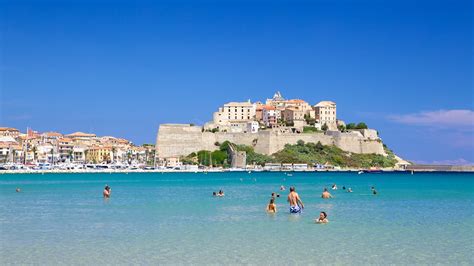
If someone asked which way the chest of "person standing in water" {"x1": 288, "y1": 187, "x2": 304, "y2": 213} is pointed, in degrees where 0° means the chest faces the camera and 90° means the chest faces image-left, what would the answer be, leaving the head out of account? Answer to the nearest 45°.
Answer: approximately 180°
